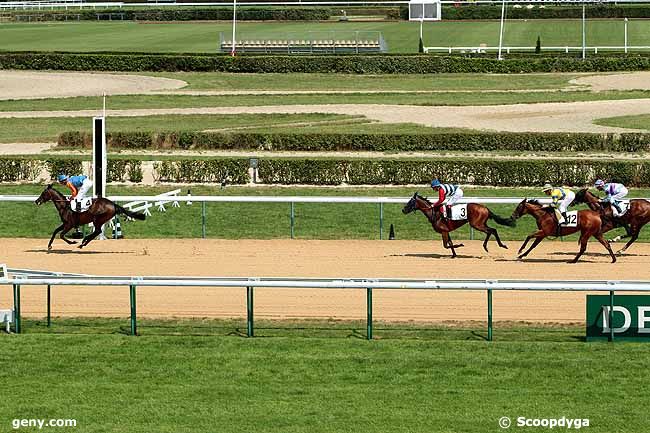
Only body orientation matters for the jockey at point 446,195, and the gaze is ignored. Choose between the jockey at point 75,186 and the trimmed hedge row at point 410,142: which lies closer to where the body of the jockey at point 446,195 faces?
the jockey

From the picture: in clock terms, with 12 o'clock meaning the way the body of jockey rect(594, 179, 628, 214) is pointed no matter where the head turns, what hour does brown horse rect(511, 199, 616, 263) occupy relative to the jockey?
The brown horse is roughly at 11 o'clock from the jockey.

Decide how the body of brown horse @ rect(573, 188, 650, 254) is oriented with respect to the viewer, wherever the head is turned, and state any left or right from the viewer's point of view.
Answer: facing to the left of the viewer

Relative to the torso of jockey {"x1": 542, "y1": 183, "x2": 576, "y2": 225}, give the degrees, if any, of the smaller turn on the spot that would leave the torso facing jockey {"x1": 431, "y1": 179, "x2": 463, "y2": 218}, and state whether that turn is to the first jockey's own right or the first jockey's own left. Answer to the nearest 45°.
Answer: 0° — they already face them

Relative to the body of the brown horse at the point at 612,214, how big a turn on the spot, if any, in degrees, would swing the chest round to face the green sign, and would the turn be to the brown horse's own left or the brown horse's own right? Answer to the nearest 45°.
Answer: approximately 90° to the brown horse's own left

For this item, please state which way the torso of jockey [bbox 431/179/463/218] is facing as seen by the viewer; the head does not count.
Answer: to the viewer's left

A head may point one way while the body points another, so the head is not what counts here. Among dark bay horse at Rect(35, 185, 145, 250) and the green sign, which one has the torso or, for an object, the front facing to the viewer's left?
the dark bay horse

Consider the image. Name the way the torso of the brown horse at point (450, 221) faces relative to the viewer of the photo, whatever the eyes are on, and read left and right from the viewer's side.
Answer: facing to the left of the viewer

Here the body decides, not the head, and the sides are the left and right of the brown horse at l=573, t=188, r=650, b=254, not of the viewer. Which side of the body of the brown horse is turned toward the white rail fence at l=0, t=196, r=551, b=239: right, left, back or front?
front

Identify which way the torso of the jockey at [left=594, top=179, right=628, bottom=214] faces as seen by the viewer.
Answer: to the viewer's left

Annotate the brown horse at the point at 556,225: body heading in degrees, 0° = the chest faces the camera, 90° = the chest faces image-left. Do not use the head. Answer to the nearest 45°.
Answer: approximately 90°
